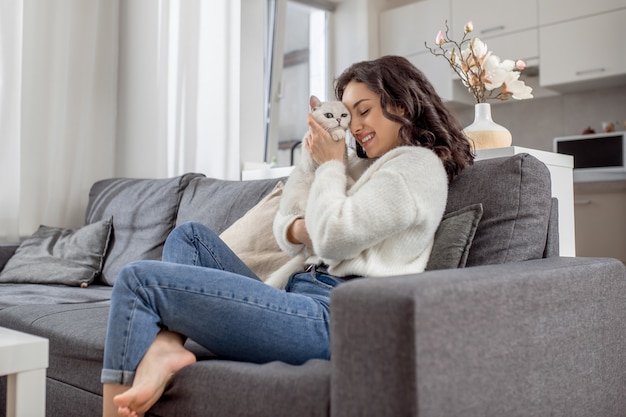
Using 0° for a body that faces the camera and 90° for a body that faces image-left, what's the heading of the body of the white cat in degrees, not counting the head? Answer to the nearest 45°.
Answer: approximately 315°

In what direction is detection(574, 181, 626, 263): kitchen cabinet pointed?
toward the camera

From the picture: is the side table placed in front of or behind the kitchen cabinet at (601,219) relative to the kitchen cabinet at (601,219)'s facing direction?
in front

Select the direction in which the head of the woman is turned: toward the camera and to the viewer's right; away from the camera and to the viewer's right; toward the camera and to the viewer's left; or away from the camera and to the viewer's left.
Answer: toward the camera and to the viewer's left

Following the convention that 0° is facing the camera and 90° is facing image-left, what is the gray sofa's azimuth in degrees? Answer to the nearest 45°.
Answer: approximately 45°

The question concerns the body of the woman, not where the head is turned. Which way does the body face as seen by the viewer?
to the viewer's left

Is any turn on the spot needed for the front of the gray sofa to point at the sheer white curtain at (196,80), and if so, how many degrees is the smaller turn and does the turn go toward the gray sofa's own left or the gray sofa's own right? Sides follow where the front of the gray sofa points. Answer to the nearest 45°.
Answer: approximately 135° to the gray sofa's own right

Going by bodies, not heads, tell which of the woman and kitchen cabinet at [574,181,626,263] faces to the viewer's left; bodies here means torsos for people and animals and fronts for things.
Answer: the woman

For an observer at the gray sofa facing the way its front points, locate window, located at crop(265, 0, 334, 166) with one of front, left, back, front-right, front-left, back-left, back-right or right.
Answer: back-right

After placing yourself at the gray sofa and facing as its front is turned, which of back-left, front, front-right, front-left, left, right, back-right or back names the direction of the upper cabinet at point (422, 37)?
back-right

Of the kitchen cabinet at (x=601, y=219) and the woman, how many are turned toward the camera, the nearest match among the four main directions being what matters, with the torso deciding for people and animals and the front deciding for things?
1

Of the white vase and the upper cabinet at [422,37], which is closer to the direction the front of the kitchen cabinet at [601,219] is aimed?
the white vase
